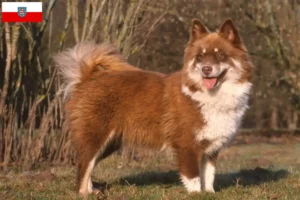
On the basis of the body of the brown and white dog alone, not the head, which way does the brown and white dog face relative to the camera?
to the viewer's right
